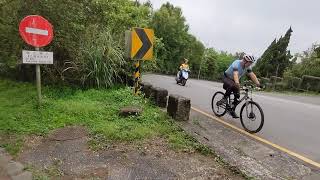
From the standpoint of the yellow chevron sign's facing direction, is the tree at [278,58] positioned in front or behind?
behind

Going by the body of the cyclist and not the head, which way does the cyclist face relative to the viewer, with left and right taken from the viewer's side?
facing the viewer and to the right of the viewer

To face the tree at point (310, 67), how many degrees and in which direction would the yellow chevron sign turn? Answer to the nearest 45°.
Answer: approximately 135° to its left

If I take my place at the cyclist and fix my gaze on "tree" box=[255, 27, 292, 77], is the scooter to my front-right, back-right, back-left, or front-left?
front-left

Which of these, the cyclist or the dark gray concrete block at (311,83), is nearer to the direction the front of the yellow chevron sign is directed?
the cyclist

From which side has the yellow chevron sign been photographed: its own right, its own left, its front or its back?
front

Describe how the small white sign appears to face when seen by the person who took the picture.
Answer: facing the viewer

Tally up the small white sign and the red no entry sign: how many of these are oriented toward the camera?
2

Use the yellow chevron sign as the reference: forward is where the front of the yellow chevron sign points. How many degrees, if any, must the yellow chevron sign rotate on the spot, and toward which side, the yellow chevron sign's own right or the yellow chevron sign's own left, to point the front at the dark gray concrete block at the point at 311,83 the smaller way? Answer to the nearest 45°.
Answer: approximately 135° to the yellow chevron sign's own left

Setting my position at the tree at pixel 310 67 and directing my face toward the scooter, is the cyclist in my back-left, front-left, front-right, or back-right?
front-left

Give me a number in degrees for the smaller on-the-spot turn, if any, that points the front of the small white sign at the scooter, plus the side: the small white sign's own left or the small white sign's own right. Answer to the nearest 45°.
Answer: approximately 135° to the small white sign's own left
